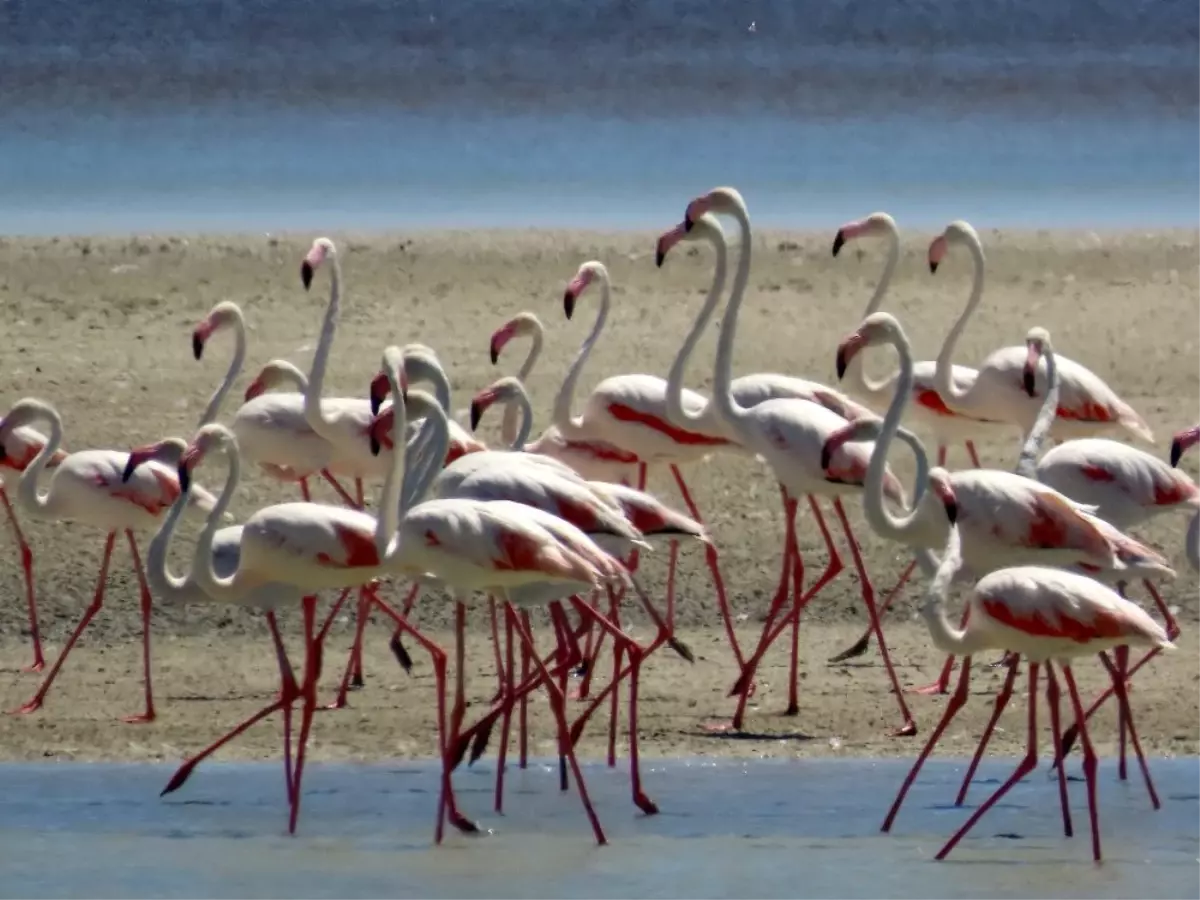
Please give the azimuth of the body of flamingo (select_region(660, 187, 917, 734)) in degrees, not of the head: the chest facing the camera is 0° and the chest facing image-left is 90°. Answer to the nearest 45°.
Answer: approximately 90°

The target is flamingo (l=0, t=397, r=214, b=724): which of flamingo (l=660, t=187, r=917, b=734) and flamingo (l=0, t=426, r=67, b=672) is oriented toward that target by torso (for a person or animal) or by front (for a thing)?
flamingo (l=660, t=187, r=917, b=734)

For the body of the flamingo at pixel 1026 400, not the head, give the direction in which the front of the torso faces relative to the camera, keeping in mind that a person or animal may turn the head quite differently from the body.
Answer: to the viewer's left

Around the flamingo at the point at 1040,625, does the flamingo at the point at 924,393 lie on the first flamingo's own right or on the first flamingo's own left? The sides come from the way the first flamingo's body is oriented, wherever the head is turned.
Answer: on the first flamingo's own right

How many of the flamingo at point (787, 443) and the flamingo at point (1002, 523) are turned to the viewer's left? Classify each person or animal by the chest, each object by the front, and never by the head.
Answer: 2

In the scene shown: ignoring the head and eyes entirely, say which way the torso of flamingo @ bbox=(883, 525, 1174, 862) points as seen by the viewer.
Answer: to the viewer's left

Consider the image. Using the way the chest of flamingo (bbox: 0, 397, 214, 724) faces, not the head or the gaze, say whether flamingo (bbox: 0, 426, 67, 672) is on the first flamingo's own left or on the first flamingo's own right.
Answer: on the first flamingo's own right

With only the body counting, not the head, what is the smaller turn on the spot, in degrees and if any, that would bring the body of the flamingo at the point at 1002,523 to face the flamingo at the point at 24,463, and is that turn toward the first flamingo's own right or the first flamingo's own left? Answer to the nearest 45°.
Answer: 0° — it already faces it

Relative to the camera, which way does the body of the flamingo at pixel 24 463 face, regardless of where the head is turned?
to the viewer's left

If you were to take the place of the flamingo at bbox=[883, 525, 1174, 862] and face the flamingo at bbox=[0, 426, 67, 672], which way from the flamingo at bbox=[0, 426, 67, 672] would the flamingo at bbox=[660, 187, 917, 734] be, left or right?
right

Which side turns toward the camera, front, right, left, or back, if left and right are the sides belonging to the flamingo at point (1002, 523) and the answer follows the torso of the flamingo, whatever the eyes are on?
left

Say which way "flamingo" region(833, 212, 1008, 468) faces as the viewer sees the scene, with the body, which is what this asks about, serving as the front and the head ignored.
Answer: to the viewer's left
